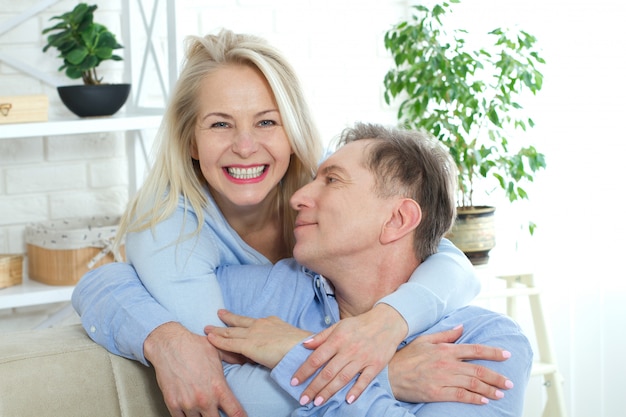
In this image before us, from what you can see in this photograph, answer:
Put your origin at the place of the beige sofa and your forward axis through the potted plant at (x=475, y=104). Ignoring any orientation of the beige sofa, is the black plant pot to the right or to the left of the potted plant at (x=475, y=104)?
left

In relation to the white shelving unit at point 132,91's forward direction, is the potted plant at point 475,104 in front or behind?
in front

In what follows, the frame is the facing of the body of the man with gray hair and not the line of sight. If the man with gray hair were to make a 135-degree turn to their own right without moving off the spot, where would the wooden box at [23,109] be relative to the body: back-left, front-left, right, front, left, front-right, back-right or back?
front-left

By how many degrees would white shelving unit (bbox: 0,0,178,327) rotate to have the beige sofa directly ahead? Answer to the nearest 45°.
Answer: approximately 45° to its right

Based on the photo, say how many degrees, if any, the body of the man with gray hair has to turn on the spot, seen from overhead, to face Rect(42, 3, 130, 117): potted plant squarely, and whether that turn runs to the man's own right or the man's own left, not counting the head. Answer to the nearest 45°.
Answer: approximately 90° to the man's own right

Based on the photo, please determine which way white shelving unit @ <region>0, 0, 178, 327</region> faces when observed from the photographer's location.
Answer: facing the viewer and to the right of the viewer

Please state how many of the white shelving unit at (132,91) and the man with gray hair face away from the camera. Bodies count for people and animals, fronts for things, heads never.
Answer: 0

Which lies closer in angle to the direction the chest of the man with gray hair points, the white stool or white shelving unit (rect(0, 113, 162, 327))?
the white shelving unit

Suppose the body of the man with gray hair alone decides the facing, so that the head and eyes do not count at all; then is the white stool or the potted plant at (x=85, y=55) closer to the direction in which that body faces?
the potted plant

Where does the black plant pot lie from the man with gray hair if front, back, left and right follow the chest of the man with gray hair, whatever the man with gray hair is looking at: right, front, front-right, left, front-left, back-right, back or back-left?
right

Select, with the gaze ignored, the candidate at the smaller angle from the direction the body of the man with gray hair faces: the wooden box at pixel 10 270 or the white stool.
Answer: the wooden box

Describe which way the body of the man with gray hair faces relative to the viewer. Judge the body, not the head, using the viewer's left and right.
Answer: facing the viewer and to the left of the viewer

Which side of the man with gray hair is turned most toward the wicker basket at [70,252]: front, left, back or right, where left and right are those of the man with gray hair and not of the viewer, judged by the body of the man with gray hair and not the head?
right
